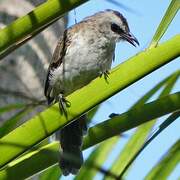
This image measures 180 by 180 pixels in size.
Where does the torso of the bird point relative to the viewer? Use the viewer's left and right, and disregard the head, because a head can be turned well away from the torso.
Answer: facing the viewer and to the right of the viewer

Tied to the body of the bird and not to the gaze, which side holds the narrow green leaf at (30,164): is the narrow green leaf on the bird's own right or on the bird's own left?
on the bird's own right
